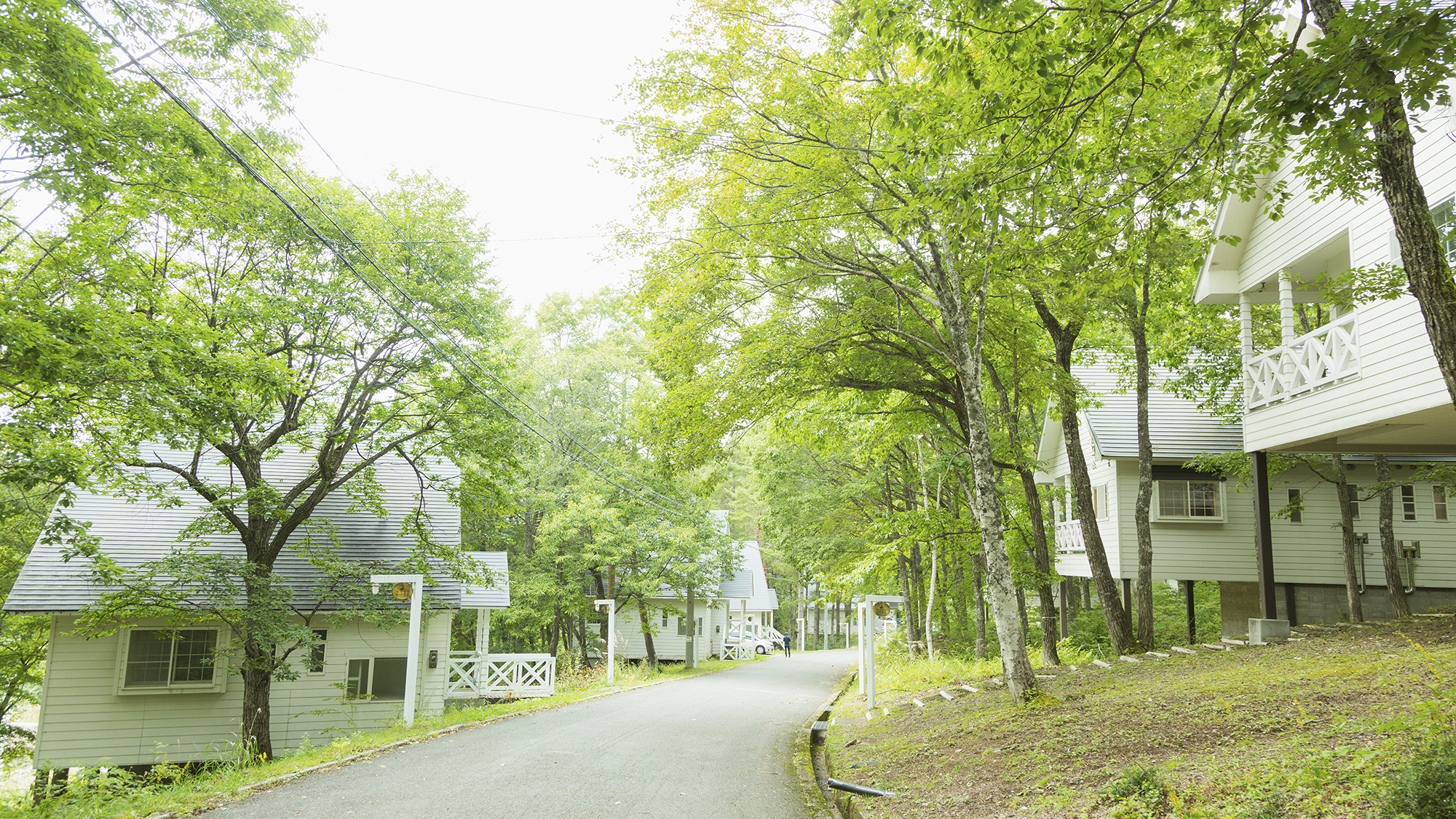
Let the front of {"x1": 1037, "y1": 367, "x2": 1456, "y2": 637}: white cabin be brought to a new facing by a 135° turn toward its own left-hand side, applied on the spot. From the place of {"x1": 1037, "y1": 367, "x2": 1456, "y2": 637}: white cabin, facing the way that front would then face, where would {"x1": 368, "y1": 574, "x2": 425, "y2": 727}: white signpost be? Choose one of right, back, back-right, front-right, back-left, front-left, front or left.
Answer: right

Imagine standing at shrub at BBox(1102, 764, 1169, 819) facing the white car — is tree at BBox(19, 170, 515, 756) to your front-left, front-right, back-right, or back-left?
front-left

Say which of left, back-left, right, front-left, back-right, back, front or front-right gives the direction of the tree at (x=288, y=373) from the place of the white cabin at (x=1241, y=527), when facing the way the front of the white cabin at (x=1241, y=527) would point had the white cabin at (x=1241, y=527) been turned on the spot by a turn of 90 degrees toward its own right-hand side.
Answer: back-left

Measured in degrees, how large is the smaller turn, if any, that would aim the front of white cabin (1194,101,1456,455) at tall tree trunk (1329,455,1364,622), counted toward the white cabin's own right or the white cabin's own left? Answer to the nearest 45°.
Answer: approximately 135° to the white cabin's own right

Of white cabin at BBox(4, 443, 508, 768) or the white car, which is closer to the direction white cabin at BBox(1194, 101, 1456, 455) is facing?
the white cabin

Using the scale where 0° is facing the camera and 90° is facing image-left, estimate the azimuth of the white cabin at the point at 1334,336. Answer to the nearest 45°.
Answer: approximately 45°

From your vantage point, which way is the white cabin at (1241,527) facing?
to the viewer's left

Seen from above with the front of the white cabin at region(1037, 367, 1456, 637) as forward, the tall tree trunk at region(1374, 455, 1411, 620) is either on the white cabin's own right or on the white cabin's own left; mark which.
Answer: on the white cabin's own left

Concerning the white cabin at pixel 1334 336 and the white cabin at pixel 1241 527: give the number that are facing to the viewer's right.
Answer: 0

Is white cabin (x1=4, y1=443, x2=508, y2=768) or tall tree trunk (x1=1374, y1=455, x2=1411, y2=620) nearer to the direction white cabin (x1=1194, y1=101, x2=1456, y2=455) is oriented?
the white cabin

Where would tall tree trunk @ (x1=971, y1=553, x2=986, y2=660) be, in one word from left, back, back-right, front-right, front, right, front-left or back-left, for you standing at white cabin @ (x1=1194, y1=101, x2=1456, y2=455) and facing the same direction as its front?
right

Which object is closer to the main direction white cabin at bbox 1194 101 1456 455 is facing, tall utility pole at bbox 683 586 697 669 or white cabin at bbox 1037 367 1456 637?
the tall utility pole

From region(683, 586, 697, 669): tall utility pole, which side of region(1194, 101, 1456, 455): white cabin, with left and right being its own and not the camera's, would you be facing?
right

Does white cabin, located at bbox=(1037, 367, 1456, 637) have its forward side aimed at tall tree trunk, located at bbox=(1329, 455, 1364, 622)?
no
